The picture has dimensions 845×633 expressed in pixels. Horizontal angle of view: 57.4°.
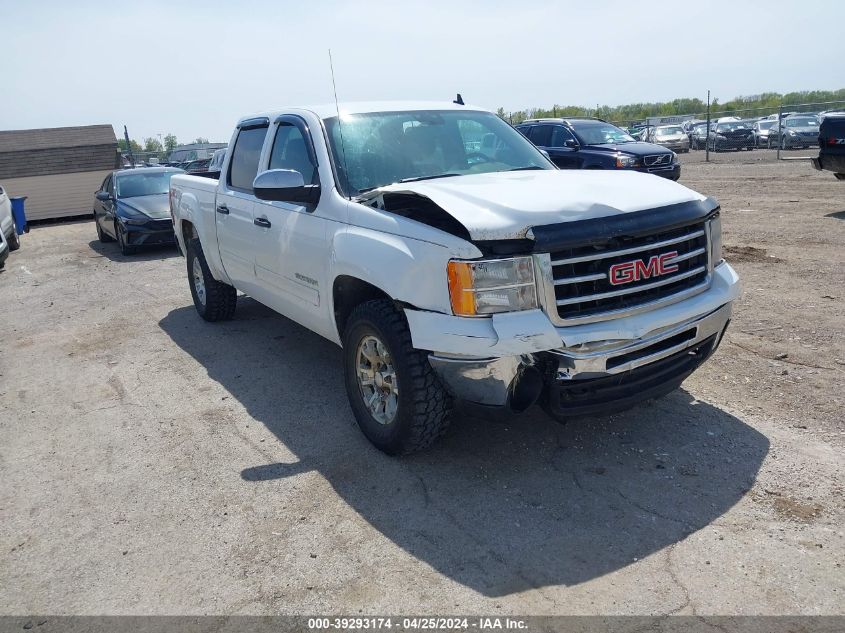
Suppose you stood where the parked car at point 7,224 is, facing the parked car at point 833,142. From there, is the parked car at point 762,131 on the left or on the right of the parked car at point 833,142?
left

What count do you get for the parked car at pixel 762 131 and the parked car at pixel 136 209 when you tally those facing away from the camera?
0

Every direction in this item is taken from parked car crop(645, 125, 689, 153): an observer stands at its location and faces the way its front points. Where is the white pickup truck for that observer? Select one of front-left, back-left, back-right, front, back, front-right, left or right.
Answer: front-right

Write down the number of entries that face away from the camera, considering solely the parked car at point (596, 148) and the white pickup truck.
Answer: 0

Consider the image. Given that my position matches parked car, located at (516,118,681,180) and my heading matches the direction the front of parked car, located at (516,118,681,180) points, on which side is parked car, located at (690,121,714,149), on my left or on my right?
on my left

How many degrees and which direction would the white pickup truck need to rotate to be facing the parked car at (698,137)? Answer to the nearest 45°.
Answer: approximately 135° to its left

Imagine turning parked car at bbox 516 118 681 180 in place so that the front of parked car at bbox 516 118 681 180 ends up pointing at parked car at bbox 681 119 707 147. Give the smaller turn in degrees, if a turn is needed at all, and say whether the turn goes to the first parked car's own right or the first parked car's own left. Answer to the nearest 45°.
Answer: approximately 135° to the first parked car's own left

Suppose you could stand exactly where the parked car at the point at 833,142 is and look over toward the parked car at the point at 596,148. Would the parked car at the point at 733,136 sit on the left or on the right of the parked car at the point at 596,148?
right
